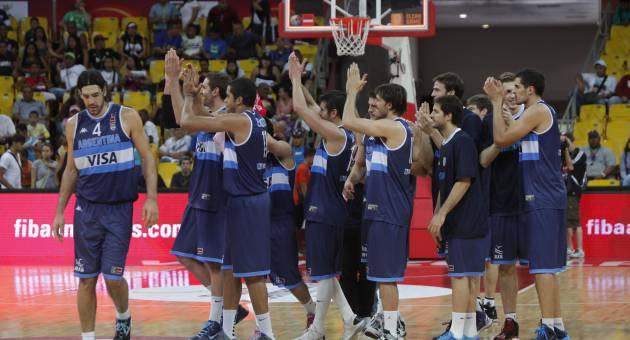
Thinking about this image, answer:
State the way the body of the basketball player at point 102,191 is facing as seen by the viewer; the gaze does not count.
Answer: toward the camera

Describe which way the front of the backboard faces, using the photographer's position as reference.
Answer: facing the viewer

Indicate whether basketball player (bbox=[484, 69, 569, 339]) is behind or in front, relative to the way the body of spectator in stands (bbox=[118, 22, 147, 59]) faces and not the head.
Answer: in front

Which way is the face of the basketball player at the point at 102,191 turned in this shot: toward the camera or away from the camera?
toward the camera

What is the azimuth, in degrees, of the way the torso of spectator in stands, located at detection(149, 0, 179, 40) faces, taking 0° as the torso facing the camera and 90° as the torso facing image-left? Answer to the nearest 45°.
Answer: approximately 0°

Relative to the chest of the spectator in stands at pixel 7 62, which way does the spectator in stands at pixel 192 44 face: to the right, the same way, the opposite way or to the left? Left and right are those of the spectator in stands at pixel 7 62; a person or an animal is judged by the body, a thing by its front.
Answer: the same way

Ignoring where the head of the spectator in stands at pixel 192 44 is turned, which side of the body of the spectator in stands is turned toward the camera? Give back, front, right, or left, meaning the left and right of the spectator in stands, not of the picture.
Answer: front

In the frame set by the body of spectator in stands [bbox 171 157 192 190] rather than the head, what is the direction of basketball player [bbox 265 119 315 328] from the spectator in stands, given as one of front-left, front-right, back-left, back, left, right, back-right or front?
front

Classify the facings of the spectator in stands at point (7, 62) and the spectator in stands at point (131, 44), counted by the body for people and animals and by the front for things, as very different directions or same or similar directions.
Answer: same or similar directions

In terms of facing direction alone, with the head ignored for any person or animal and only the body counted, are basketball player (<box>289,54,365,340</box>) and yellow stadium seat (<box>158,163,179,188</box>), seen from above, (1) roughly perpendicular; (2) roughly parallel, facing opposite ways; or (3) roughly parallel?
roughly perpendicular

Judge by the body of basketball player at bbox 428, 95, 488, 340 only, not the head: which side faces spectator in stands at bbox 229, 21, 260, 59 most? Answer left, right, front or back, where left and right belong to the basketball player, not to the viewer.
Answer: right

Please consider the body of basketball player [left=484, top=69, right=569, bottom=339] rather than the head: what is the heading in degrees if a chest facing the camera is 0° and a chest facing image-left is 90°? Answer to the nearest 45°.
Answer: approximately 90°

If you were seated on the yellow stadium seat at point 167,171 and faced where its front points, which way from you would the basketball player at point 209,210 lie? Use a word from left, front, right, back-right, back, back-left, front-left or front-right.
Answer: front
